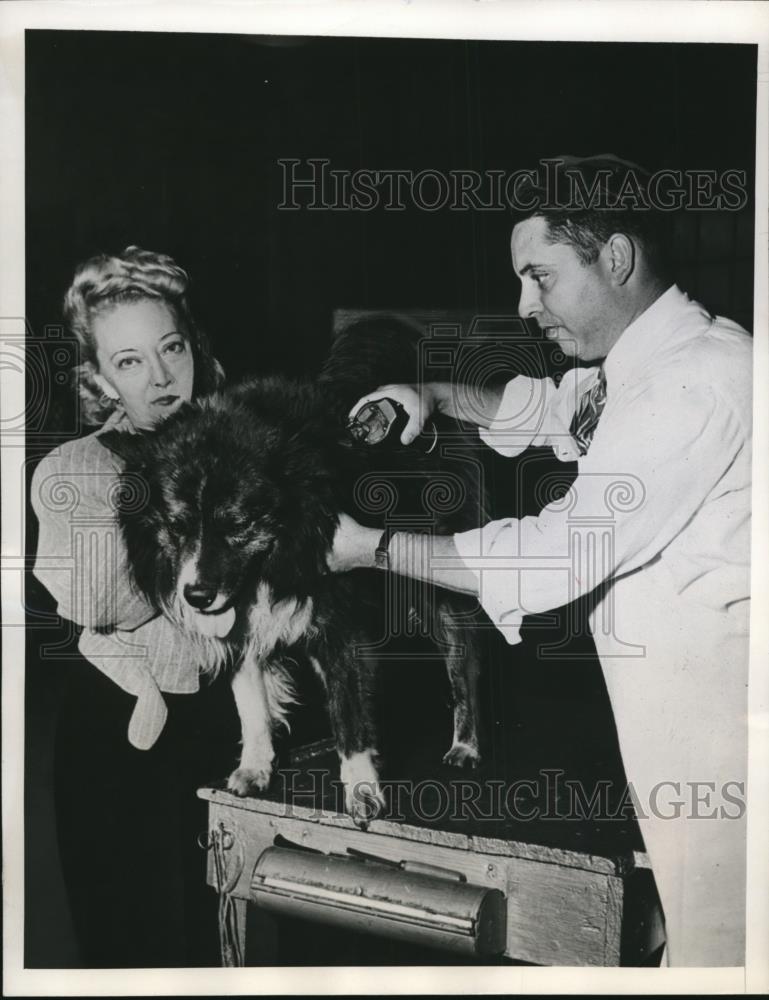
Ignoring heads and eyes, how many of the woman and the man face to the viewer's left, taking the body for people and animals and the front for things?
1

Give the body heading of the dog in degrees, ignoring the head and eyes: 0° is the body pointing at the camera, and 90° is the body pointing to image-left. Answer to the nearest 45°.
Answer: approximately 45°

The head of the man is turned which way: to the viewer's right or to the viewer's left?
to the viewer's left

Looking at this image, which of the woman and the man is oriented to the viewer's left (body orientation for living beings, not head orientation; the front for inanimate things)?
the man

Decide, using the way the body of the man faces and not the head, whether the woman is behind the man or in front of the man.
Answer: in front

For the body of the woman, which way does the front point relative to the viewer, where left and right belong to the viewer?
facing the viewer and to the right of the viewer

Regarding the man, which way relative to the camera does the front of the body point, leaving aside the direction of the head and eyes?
to the viewer's left
